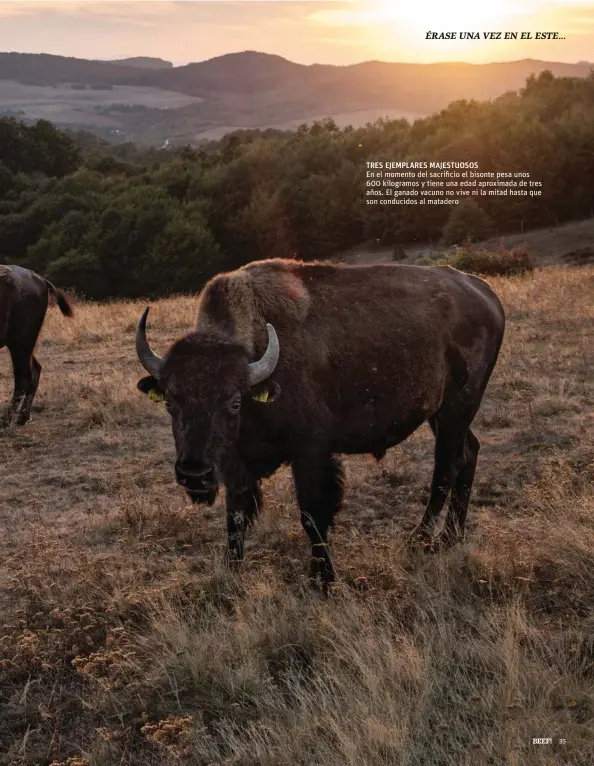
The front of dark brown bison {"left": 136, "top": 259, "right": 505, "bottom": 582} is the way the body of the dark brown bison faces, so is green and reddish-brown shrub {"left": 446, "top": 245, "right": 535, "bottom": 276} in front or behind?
behind

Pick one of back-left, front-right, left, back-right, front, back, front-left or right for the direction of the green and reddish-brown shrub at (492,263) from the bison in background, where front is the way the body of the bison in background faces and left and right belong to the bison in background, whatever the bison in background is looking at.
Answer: back-right

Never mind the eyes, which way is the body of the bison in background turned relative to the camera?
to the viewer's left

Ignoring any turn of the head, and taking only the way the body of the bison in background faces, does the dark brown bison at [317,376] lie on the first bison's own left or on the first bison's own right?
on the first bison's own left

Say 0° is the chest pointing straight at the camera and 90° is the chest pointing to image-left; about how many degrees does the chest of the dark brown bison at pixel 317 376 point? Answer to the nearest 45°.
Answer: approximately 45°

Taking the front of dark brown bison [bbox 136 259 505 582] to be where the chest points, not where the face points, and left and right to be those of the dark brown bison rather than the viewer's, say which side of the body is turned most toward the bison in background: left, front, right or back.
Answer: right
